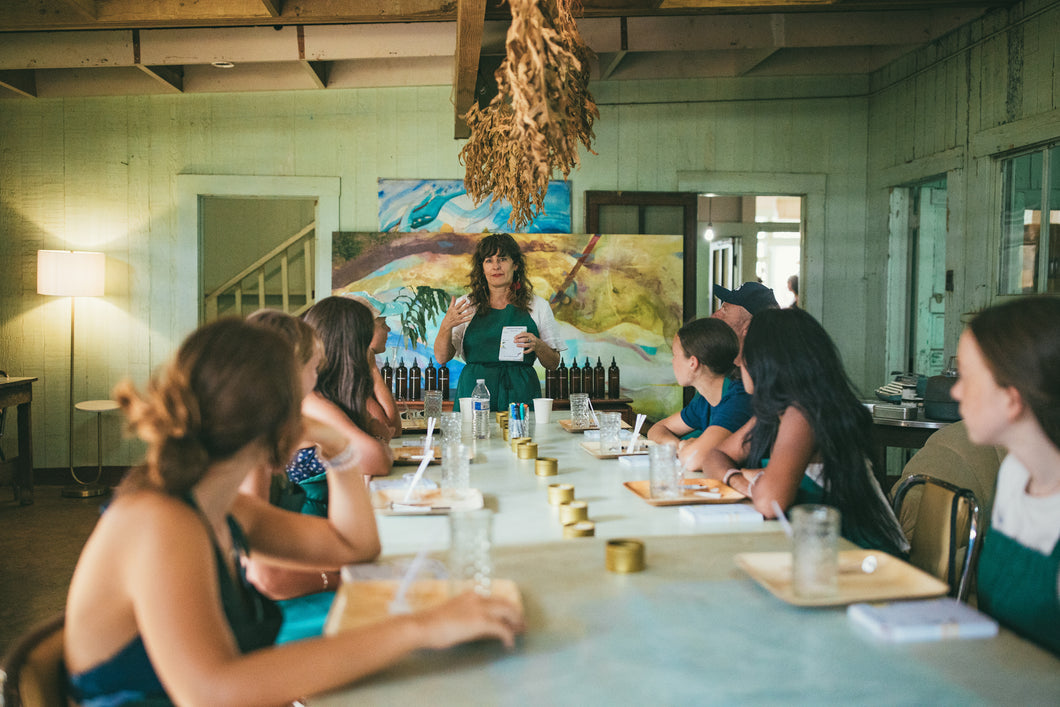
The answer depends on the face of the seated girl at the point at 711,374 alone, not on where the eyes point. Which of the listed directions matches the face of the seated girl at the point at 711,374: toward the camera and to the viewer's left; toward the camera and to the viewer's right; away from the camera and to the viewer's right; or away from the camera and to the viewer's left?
away from the camera and to the viewer's left

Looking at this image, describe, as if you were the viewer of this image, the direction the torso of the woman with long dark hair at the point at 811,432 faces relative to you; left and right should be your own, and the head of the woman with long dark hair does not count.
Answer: facing to the left of the viewer

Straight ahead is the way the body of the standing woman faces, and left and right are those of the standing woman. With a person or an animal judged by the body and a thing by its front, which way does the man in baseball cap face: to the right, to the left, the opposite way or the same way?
to the right

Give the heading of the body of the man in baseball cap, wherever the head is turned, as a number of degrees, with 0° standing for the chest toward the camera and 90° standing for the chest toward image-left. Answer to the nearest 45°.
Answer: approximately 90°

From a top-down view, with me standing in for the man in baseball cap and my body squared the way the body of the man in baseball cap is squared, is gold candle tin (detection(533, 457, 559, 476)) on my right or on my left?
on my left

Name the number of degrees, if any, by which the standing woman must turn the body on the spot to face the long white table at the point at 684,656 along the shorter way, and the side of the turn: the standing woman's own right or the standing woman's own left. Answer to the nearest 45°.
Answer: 0° — they already face it

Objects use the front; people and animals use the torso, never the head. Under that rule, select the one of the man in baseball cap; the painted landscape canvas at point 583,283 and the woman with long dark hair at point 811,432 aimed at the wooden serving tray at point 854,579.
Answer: the painted landscape canvas

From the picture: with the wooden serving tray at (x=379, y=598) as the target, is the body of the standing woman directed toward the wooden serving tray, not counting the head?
yes

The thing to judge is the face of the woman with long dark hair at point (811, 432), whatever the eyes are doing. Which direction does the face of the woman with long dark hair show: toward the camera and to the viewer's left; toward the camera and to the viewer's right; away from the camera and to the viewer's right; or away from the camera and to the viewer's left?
away from the camera and to the viewer's left
